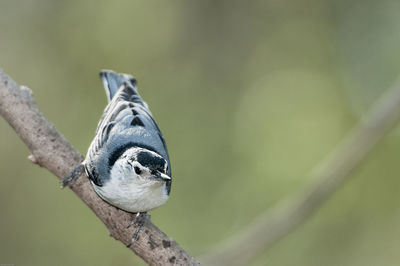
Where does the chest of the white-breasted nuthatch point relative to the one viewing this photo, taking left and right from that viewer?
facing the viewer and to the right of the viewer
